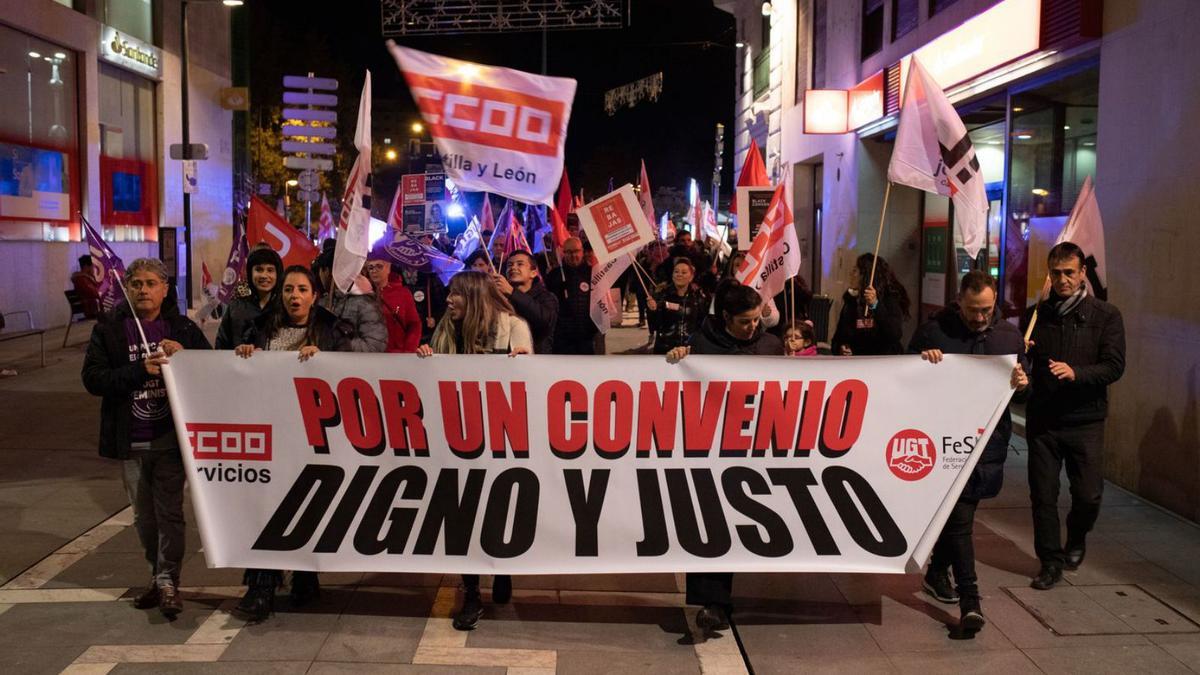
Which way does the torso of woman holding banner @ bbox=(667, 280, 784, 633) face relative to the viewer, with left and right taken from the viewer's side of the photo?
facing the viewer

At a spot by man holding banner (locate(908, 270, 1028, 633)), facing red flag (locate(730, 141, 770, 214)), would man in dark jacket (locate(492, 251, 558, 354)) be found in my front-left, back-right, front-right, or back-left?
front-left

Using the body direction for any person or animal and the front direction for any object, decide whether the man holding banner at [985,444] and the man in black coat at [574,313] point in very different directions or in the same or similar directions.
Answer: same or similar directions

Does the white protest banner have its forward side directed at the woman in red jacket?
no

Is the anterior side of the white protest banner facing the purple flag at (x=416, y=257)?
no

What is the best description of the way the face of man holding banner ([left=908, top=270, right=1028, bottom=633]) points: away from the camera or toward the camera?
toward the camera

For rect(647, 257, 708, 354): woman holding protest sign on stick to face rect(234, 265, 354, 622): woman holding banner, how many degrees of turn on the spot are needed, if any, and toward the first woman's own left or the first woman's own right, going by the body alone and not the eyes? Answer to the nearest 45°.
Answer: approximately 45° to the first woman's own right

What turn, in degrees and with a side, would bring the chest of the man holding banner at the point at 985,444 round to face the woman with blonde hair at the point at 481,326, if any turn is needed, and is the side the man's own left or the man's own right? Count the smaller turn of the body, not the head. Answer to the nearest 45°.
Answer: approximately 90° to the man's own right

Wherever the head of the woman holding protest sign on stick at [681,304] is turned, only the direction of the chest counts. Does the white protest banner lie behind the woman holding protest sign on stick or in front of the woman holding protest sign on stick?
in front

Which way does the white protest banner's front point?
toward the camera

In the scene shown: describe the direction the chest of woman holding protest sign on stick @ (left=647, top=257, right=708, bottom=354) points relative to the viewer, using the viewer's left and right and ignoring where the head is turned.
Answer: facing the viewer

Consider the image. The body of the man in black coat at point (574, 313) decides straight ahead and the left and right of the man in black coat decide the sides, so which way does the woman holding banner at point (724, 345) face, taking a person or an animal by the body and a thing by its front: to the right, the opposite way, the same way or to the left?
the same way

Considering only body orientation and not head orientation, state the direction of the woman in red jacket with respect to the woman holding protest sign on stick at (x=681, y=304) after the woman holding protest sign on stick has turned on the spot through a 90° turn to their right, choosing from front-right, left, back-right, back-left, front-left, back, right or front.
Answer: front-left

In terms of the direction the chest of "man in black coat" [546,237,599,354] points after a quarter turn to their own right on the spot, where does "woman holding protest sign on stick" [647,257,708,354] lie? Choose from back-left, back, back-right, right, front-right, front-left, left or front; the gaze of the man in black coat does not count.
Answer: back-left
